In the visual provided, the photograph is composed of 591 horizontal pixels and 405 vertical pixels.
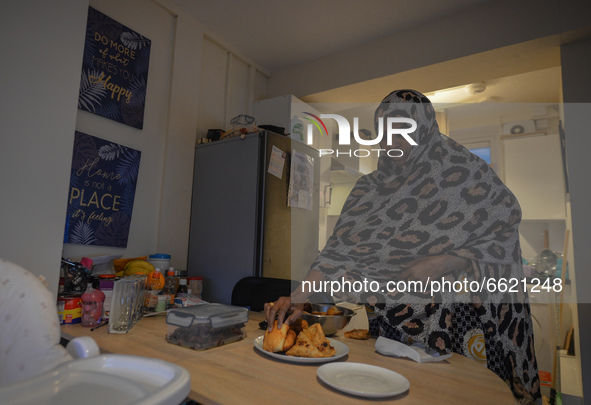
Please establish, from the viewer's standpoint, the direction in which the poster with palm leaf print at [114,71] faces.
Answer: facing the viewer and to the right of the viewer

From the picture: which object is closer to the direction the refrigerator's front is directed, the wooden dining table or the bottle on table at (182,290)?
the wooden dining table

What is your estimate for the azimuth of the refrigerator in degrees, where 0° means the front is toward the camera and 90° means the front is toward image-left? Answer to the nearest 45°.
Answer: approximately 315°

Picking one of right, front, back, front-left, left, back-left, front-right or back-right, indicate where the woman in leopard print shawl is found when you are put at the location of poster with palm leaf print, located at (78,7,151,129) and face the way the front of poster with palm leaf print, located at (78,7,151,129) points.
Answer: front

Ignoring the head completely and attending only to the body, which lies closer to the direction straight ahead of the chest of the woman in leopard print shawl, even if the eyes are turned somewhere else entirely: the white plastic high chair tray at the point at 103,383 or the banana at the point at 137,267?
the white plastic high chair tray

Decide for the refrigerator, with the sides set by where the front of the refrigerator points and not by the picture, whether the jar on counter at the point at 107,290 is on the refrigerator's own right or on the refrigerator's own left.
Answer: on the refrigerator's own right

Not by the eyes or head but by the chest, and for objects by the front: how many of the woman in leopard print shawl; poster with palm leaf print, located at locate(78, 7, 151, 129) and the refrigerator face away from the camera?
0

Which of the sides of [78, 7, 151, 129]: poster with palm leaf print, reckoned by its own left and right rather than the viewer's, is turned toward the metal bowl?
front

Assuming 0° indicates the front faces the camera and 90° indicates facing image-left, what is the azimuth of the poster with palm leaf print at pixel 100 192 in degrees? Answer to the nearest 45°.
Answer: approximately 315°

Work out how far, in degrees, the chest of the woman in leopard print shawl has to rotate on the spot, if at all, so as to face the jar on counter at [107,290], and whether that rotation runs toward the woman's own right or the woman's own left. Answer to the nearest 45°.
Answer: approximately 45° to the woman's own right

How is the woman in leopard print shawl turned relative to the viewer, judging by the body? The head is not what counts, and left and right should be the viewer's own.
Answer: facing the viewer and to the left of the viewer

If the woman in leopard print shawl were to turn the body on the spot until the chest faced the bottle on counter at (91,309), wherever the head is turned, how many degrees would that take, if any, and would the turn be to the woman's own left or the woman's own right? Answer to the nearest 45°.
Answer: approximately 45° to the woman's own right

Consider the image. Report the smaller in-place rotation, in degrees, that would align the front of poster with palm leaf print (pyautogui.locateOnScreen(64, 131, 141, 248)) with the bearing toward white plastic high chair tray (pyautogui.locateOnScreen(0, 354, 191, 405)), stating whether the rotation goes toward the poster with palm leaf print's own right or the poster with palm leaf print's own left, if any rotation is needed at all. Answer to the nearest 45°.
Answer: approximately 45° to the poster with palm leaf print's own right

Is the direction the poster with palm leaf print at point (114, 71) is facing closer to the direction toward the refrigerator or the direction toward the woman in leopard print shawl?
the woman in leopard print shawl

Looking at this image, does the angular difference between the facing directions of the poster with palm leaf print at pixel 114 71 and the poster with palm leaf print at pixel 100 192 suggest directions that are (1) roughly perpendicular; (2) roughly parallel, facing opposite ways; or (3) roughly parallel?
roughly parallel

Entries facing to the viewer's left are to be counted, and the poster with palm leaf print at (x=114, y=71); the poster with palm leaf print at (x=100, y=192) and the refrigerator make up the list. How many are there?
0
